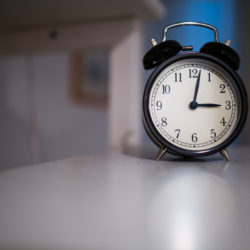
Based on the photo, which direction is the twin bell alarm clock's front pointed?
toward the camera
